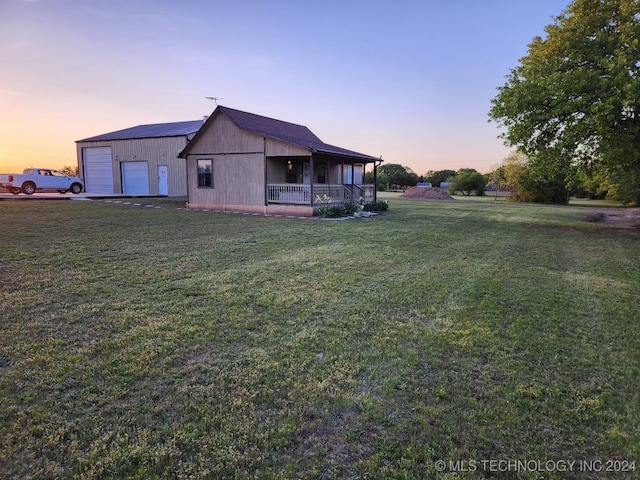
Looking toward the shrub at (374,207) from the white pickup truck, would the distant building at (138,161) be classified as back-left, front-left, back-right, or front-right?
front-left

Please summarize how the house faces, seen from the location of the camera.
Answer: facing the viewer and to the right of the viewer

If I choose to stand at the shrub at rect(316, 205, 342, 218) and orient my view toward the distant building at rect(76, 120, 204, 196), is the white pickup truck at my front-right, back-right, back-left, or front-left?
front-left

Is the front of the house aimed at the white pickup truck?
no

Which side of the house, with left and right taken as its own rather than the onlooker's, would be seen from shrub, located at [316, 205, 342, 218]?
front

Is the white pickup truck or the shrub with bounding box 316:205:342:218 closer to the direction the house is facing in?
the shrub

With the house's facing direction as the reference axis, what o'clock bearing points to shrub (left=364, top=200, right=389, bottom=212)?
The shrub is roughly at 10 o'clock from the house.

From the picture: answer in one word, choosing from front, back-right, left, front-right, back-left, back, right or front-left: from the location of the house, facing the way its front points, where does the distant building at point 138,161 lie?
back
